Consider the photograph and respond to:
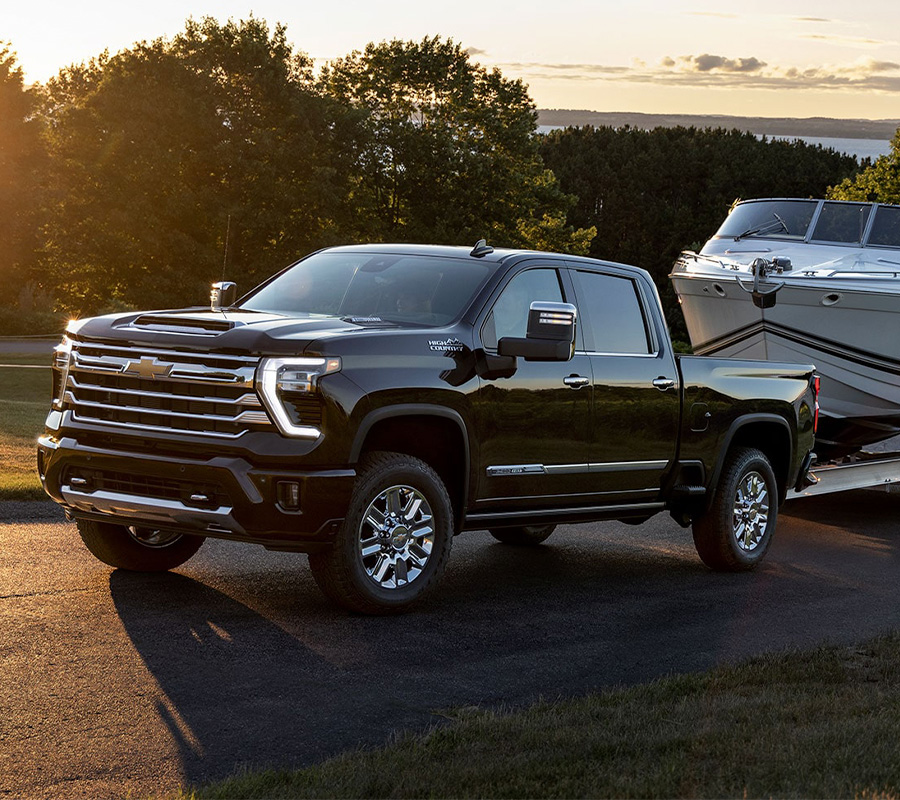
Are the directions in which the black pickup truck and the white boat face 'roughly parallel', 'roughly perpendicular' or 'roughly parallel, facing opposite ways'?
roughly parallel

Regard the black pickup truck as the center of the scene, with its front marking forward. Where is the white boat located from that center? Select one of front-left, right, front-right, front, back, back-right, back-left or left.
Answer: back

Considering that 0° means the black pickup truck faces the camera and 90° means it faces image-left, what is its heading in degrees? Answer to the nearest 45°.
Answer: approximately 45°

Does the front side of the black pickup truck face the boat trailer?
no

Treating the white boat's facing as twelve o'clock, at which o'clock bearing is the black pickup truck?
The black pickup truck is roughly at 11 o'clock from the white boat.

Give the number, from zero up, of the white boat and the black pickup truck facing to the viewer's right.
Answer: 0

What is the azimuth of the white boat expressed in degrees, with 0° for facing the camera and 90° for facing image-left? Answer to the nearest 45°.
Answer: approximately 45°
